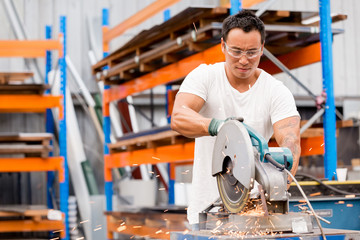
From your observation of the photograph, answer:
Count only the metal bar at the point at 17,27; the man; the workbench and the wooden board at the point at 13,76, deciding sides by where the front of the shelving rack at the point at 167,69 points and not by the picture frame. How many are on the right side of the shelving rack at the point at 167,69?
2

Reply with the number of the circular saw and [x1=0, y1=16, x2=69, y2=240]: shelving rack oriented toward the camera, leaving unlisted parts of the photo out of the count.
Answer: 1

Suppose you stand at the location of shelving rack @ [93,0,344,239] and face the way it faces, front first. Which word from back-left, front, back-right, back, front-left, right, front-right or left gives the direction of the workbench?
front-left

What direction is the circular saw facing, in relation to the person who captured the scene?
facing away from the viewer and to the left of the viewer

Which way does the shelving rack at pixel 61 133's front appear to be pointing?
toward the camera

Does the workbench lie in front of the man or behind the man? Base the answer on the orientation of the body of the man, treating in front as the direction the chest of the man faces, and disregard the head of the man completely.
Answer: in front

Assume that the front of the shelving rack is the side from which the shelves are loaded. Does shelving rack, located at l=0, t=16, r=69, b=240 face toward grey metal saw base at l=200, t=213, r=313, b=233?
yes

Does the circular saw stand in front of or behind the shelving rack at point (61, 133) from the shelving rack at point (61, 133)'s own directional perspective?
in front
